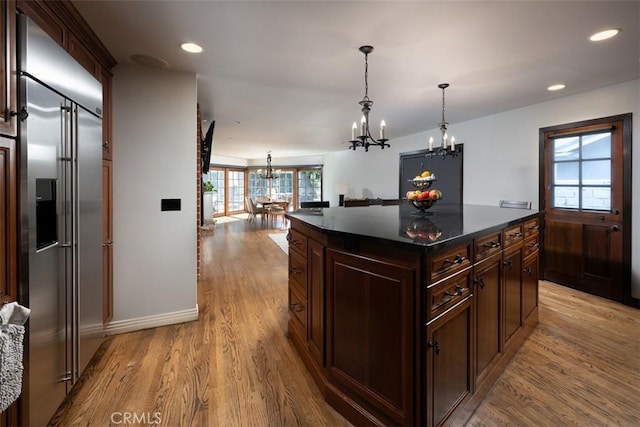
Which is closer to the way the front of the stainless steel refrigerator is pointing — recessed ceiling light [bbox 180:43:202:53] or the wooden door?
the wooden door

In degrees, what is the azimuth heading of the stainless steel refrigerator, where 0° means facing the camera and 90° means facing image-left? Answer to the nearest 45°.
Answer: approximately 315°

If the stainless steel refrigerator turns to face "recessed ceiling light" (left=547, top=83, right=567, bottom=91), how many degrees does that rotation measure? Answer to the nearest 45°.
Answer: approximately 45° to its left

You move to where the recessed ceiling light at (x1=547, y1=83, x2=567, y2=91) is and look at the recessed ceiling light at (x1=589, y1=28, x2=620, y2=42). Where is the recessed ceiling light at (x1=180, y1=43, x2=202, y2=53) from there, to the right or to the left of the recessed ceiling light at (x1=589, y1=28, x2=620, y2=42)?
right

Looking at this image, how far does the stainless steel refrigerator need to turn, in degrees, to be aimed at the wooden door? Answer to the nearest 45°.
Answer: approximately 45° to its left

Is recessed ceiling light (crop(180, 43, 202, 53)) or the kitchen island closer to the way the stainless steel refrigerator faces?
the kitchen island
